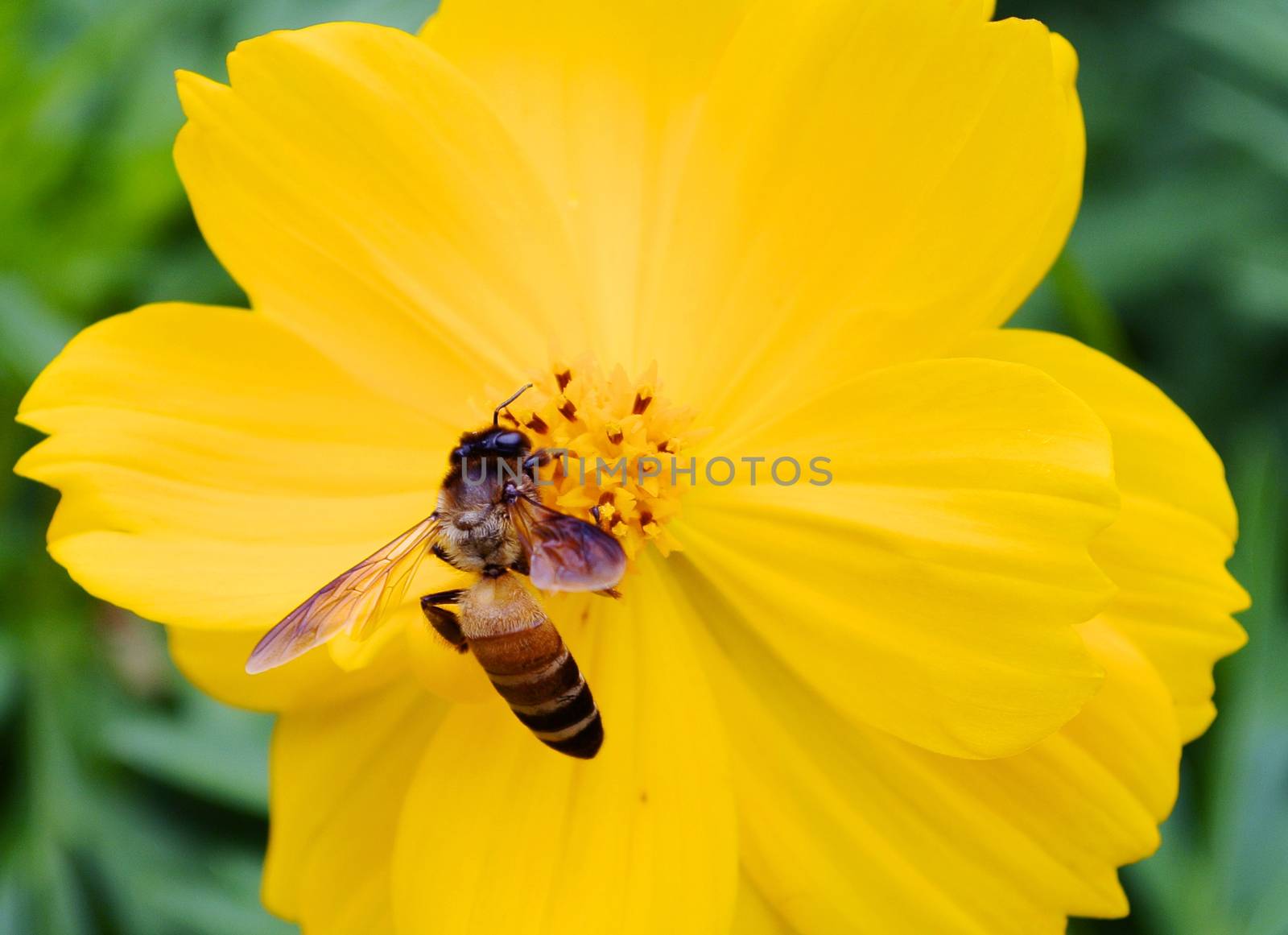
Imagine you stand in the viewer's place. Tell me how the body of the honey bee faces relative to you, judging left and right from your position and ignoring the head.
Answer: facing away from the viewer
